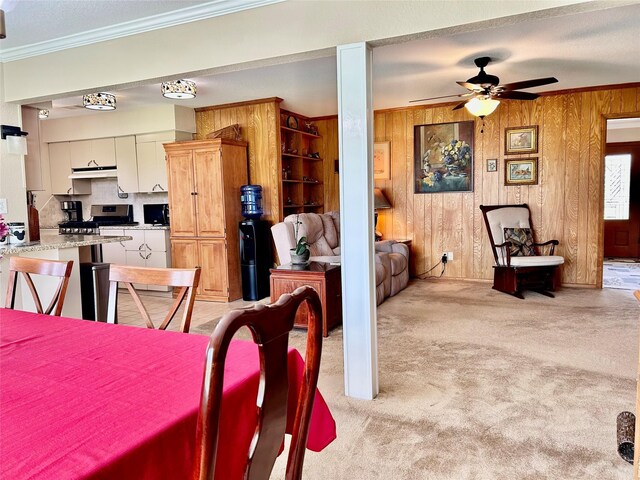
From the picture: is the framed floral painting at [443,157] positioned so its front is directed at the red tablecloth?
yes

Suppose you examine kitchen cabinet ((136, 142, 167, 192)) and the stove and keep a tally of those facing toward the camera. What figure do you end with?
2

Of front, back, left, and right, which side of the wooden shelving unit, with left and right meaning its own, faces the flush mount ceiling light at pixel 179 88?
right

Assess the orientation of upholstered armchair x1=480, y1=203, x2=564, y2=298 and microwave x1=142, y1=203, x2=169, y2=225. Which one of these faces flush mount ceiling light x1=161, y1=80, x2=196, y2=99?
the microwave

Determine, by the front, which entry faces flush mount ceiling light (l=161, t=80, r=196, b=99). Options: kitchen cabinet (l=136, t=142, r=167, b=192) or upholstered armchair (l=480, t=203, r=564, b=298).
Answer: the kitchen cabinet

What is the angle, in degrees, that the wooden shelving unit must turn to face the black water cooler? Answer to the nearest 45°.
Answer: approximately 90° to its right

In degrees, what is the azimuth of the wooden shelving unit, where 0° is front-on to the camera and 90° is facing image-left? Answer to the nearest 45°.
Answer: approximately 315°

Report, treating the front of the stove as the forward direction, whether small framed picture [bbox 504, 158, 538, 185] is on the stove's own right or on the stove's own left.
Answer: on the stove's own left

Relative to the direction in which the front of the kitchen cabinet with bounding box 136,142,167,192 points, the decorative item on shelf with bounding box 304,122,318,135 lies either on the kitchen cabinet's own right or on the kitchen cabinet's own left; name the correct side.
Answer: on the kitchen cabinet's own left
